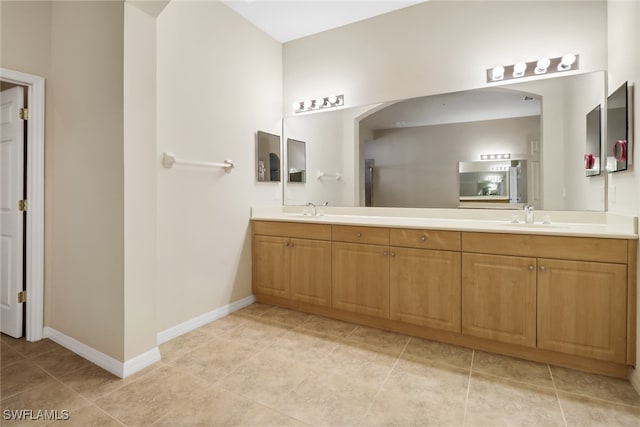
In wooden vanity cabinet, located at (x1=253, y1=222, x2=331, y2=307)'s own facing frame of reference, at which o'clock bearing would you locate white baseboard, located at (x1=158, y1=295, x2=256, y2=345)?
The white baseboard is roughly at 1 o'clock from the wooden vanity cabinet.

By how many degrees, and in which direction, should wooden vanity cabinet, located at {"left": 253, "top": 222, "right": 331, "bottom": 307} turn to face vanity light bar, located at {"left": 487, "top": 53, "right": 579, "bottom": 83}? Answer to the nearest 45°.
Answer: approximately 135° to its left

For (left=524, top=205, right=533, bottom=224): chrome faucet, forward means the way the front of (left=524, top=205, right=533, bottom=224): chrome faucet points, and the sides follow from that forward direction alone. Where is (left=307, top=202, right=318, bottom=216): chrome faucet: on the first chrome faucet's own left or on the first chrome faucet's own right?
on the first chrome faucet's own right

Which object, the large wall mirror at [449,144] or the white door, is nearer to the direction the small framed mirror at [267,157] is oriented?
the large wall mirror

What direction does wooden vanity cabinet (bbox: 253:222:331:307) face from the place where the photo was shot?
facing the viewer and to the left of the viewer

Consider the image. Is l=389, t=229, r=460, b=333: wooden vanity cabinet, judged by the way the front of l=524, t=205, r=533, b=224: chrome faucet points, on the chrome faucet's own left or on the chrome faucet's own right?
on the chrome faucet's own right

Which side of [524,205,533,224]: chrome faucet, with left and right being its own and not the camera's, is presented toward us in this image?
front

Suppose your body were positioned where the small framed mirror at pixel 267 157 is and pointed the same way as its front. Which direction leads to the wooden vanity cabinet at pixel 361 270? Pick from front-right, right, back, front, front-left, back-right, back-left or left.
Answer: front

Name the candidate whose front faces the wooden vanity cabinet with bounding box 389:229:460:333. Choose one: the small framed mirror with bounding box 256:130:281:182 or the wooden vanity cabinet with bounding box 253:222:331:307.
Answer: the small framed mirror

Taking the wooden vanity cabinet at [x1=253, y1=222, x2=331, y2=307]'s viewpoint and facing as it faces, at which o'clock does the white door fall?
The white door is roughly at 1 o'clock from the wooden vanity cabinet.

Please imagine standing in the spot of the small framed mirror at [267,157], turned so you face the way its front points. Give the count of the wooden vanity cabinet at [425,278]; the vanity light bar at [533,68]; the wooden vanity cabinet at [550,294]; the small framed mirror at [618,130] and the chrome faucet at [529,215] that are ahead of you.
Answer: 5

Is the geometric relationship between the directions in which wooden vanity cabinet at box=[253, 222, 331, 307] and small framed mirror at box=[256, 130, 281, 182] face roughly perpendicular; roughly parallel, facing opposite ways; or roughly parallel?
roughly perpendicular

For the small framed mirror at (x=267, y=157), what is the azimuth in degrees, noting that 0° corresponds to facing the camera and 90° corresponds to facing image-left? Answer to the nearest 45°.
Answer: approximately 315°

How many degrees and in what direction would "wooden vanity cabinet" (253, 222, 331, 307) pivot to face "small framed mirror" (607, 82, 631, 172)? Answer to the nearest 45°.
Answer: approximately 90° to its left

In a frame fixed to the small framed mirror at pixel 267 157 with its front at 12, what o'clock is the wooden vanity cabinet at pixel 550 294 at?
The wooden vanity cabinet is roughly at 12 o'clock from the small framed mirror.

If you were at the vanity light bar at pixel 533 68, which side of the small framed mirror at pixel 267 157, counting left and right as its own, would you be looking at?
front

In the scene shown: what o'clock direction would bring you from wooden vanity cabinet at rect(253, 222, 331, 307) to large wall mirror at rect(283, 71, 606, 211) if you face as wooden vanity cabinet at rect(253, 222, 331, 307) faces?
The large wall mirror is roughly at 8 o'clock from the wooden vanity cabinet.
